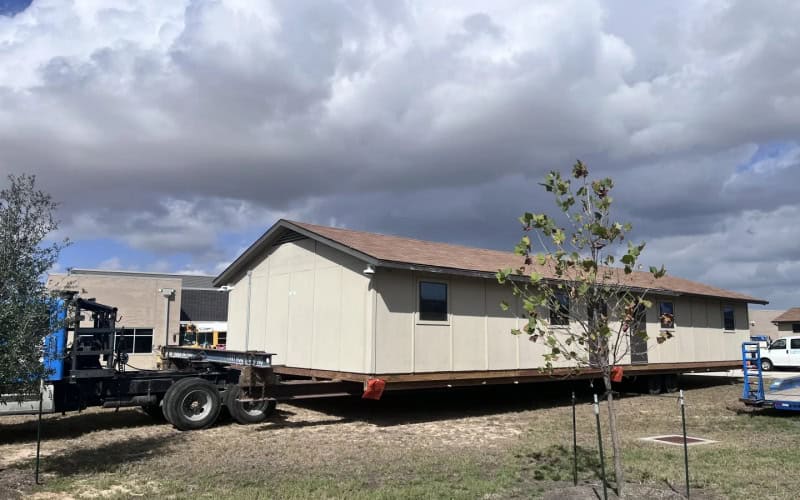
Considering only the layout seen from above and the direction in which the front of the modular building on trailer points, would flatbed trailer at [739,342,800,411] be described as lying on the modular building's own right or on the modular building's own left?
on the modular building's own left
